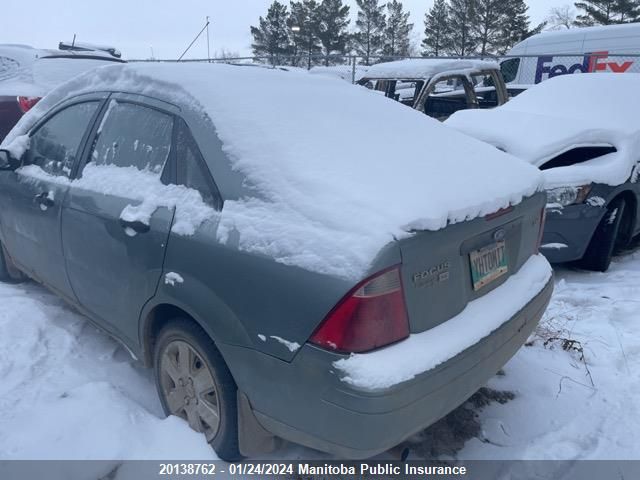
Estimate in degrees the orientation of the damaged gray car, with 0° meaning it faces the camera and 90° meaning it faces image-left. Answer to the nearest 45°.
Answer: approximately 45°

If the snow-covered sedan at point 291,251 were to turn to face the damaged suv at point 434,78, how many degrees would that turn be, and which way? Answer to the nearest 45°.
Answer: approximately 45° to its right

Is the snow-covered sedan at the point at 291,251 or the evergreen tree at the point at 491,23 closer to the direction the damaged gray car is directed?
the snow-covered sedan

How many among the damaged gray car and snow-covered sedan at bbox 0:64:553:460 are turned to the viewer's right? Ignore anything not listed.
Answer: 0

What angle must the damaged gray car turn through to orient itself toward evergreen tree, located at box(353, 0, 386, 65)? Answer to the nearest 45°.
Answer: approximately 135° to its right

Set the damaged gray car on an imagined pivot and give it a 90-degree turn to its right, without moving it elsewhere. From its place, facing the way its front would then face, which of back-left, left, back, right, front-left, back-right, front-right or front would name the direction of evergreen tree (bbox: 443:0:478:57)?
front-right

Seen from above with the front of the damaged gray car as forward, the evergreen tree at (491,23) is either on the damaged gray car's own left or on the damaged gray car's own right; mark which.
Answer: on the damaged gray car's own right

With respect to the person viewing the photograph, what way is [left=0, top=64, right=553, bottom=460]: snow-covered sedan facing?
facing away from the viewer and to the left of the viewer

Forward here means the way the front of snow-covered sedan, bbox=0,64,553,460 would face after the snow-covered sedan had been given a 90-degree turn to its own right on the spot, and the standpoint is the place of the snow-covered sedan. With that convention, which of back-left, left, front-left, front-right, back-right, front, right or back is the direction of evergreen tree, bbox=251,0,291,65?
front-left

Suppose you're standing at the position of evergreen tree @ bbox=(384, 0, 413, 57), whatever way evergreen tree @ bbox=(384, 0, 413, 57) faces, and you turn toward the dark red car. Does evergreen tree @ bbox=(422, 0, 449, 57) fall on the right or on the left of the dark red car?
left
